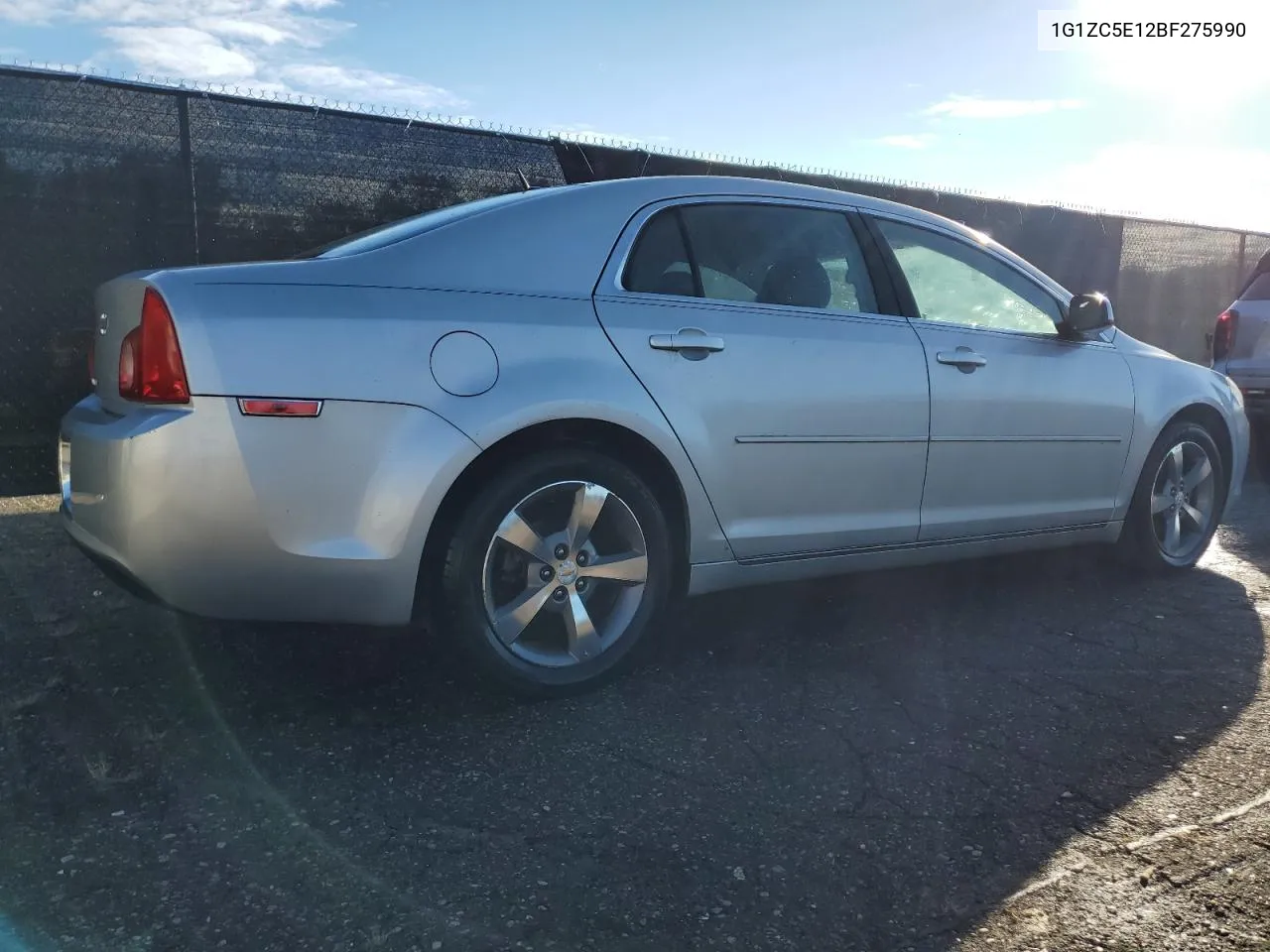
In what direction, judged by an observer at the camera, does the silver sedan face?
facing away from the viewer and to the right of the viewer
